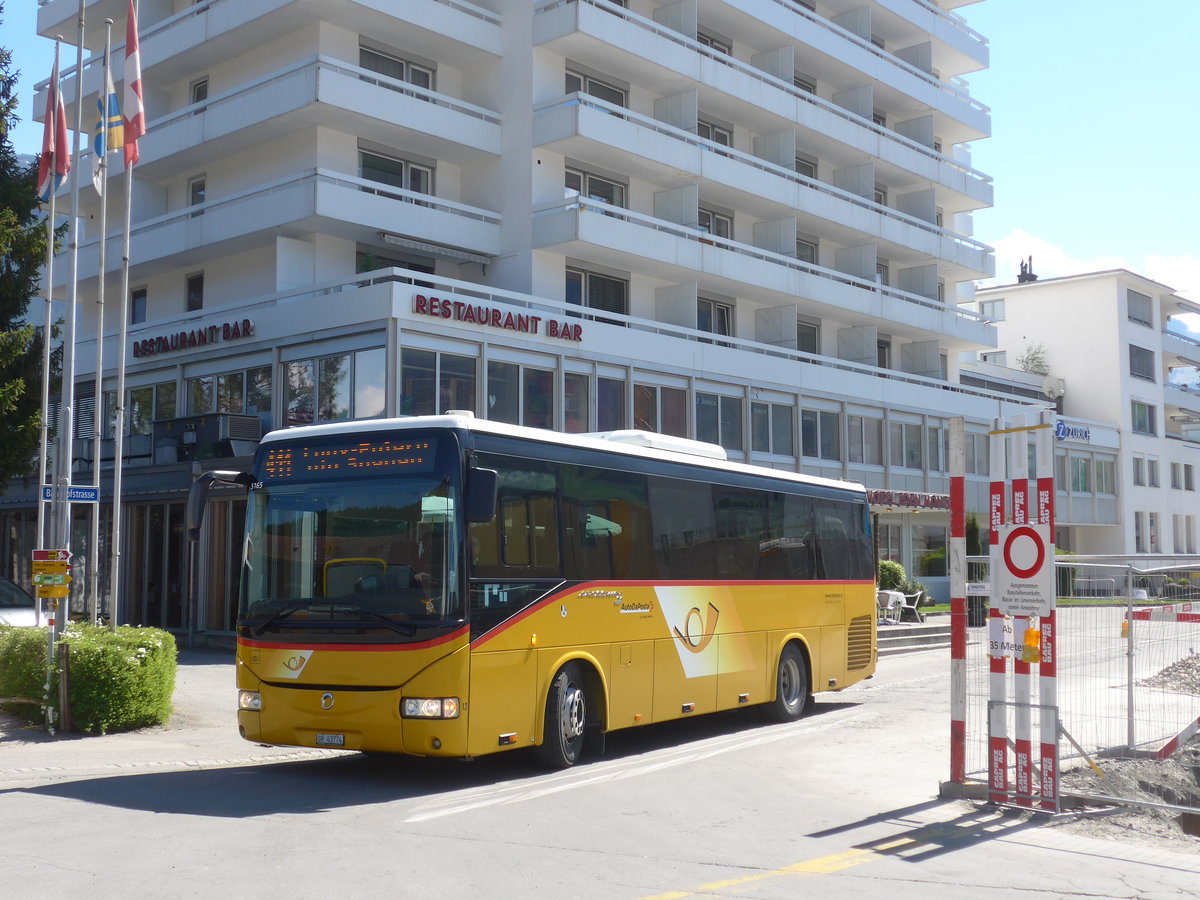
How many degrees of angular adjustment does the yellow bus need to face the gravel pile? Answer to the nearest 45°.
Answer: approximately 135° to its left

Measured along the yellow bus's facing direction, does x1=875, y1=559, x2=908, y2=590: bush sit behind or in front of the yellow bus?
behind

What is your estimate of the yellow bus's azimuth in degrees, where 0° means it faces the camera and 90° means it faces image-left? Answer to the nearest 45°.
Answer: approximately 45°

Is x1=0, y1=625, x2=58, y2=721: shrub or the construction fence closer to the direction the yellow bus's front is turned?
the shrub

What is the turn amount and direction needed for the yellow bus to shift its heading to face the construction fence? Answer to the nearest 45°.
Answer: approximately 135° to its left

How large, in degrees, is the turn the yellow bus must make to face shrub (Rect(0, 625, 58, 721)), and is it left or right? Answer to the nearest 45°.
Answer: approximately 90° to its right

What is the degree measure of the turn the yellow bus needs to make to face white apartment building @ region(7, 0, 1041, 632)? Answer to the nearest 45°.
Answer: approximately 135° to its right

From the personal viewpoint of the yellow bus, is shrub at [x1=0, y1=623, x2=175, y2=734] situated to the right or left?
on its right

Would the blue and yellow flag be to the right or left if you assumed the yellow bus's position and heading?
on its right

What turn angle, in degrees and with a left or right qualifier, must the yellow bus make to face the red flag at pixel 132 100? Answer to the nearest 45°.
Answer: approximately 90° to its right

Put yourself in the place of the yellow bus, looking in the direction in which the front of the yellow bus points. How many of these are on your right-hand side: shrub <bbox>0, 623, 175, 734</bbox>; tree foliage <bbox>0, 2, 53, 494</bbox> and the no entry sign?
2
